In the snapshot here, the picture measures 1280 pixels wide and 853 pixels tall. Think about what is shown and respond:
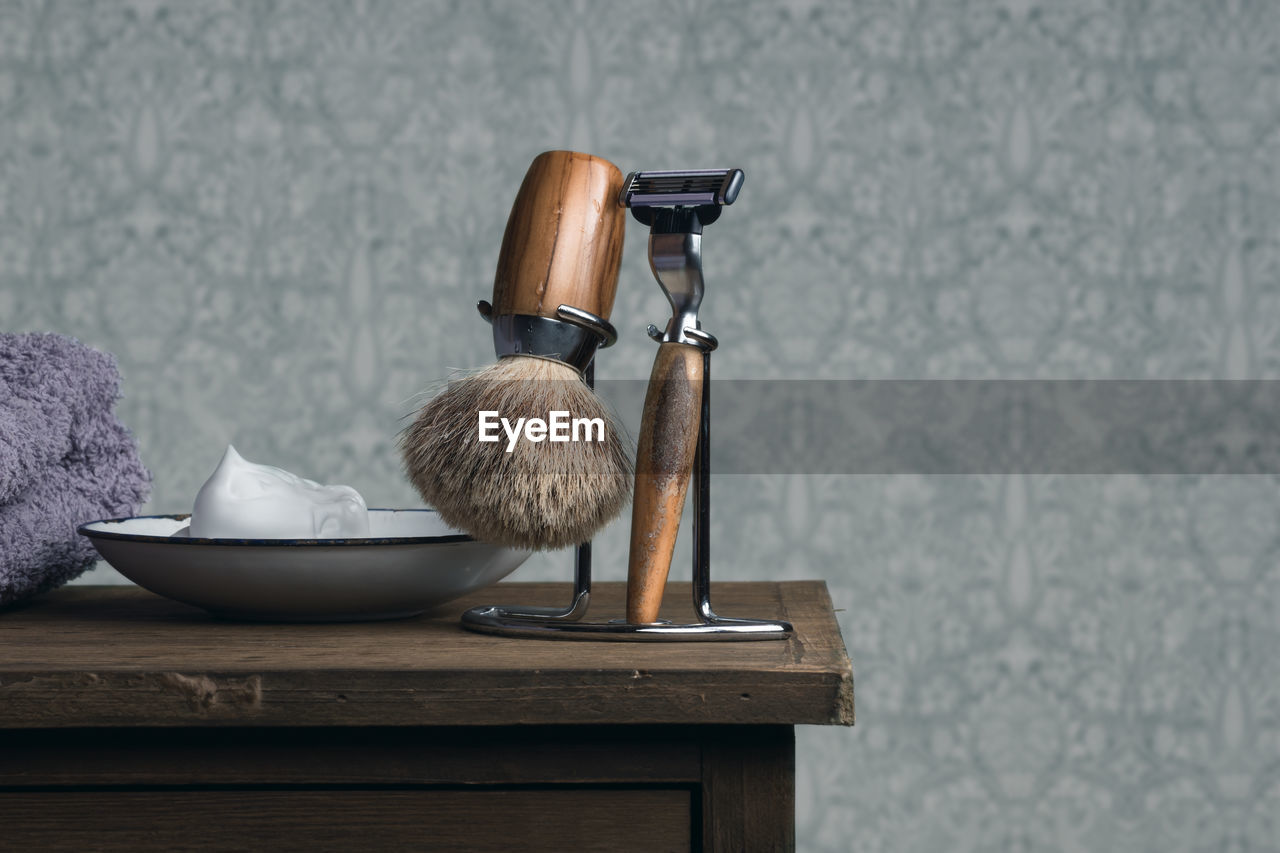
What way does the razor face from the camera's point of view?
toward the camera
